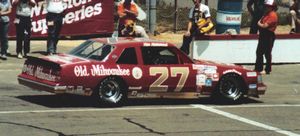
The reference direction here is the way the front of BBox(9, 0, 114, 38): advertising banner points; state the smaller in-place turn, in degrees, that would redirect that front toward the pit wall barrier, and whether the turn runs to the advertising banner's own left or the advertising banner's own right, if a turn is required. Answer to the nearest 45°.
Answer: approximately 45° to the advertising banner's own left

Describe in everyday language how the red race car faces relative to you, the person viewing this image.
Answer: facing away from the viewer and to the right of the viewer

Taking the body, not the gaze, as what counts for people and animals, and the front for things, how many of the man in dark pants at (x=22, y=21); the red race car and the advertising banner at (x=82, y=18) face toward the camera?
2

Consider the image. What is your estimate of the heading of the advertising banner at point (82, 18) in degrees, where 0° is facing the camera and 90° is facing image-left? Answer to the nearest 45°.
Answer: approximately 0°

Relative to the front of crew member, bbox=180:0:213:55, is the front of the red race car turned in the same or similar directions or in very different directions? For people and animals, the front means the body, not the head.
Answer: very different directions

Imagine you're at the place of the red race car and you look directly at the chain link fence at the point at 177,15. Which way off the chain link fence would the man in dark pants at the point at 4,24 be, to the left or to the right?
left
